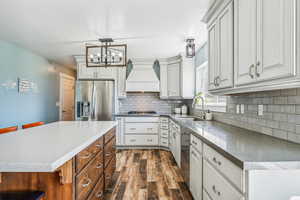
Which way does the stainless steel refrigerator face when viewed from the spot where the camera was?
facing the viewer

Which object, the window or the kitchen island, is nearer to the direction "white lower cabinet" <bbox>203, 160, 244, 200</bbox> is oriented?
the kitchen island

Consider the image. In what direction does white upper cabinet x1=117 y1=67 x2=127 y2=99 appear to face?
toward the camera

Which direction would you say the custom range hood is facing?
toward the camera

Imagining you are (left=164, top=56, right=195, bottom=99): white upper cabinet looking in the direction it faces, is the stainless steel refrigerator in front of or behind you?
in front

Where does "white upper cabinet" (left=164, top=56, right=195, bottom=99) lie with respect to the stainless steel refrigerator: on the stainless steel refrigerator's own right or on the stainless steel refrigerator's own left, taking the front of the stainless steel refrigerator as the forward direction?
on the stainless steel refrigerator's own left

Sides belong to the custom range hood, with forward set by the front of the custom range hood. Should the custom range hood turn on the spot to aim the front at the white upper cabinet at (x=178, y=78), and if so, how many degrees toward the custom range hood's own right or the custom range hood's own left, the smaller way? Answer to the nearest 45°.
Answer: approximately 90° to the custom range hood's own left

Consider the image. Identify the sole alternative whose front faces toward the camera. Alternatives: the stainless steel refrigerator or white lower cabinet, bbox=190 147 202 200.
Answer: the stainless steel refrigerator

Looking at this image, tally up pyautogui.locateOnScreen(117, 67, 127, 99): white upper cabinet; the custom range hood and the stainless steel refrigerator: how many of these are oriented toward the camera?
3

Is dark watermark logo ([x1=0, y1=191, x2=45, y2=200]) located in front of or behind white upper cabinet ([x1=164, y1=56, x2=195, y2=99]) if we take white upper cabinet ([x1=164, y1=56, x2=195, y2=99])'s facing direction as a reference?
in front

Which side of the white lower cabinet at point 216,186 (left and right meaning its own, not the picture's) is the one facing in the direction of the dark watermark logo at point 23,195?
front

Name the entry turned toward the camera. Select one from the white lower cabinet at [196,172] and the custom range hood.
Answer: the custom range hood

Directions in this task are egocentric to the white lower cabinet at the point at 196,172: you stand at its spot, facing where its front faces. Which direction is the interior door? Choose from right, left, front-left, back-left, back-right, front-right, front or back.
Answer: front-right

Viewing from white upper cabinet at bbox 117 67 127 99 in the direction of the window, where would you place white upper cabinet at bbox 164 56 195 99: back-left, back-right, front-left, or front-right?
front-left
